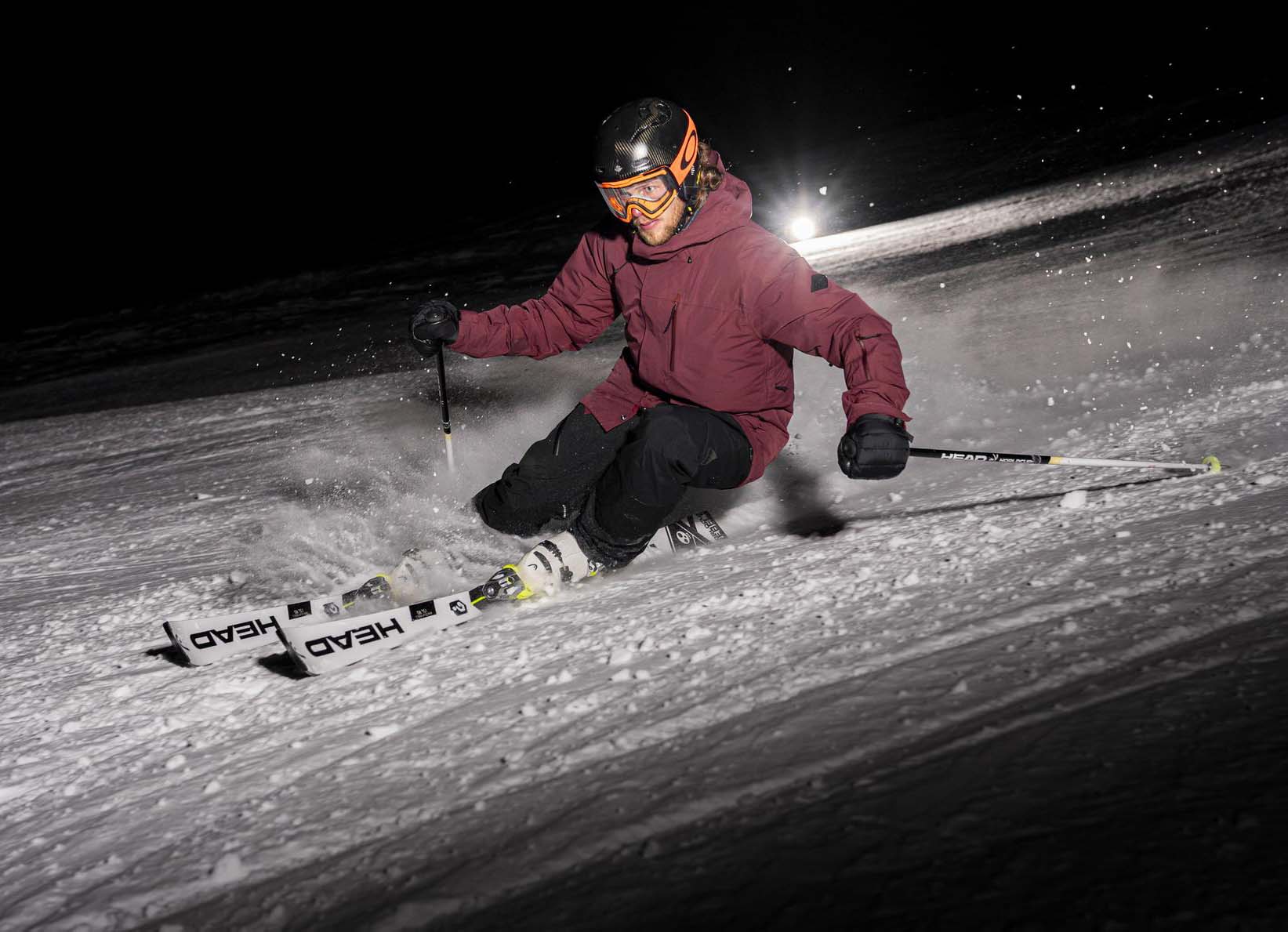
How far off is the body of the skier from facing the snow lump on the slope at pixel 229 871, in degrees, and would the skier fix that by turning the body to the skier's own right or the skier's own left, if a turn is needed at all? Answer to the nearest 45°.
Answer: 0° — they already face it

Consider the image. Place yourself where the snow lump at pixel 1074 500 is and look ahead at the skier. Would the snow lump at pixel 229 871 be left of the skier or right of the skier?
left

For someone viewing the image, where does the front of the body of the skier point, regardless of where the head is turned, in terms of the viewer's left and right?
facing the viewer and to the left of the viewer

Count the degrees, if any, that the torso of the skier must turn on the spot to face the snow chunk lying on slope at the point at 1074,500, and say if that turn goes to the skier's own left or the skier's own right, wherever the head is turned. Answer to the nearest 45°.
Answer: approximately 135° to the skier's own left
